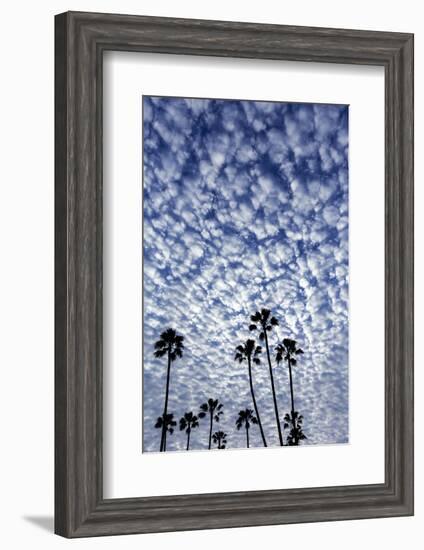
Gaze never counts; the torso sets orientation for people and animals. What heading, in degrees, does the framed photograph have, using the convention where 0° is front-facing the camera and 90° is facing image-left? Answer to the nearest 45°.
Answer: approximately 315°
